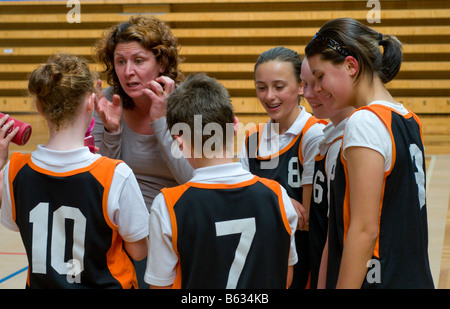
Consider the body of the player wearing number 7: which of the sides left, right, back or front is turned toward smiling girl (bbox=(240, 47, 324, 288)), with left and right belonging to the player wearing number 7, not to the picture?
front

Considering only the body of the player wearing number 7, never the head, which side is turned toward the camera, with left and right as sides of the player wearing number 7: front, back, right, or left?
back

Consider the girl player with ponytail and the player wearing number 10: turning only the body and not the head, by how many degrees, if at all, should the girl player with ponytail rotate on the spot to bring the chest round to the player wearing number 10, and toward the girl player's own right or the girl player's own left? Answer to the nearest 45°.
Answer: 0° — they already face them

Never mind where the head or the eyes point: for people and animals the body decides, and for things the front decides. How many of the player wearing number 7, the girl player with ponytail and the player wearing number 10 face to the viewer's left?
1

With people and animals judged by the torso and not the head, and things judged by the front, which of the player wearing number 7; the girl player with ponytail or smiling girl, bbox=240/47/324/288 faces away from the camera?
the player wearing number 7

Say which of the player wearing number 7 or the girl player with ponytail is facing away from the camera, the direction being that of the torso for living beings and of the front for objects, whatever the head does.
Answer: the player wearing number 7

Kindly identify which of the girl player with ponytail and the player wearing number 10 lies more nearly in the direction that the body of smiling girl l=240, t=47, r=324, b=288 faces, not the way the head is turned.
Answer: the player wearing number 10

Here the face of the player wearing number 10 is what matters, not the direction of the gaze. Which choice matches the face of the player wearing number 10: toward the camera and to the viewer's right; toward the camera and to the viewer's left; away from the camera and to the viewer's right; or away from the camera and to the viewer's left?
away from the camera and to the viewer's right

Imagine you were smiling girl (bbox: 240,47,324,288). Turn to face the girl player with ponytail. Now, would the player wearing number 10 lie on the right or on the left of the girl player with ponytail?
right

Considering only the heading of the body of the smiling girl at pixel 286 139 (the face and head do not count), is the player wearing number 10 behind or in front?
in front

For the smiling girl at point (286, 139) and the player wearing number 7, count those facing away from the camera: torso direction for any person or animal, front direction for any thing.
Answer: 1

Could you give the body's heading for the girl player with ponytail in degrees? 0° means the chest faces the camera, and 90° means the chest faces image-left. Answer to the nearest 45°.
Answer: approximately 90°
